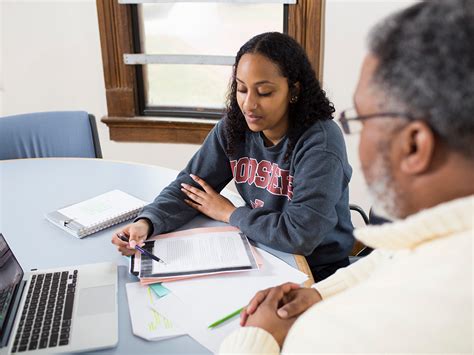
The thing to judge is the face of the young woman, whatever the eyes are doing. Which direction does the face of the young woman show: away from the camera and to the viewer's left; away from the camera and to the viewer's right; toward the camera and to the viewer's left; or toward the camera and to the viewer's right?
toward the camera and to the viewer's left

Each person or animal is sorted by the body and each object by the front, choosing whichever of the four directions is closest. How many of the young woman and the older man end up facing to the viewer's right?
0

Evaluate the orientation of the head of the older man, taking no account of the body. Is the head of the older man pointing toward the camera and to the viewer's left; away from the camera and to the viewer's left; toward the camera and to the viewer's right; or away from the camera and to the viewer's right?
away from the camera and to the viewer's left

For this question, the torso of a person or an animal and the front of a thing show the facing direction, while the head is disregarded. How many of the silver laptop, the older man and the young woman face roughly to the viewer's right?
1

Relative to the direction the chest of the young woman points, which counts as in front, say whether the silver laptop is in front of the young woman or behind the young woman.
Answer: in front

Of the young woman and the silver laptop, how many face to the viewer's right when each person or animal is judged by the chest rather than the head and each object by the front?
1

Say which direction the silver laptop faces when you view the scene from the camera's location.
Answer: facing to the right of the viewer

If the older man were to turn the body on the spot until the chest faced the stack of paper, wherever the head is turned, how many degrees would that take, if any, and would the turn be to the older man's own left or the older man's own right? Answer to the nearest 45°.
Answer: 0° — they already face it

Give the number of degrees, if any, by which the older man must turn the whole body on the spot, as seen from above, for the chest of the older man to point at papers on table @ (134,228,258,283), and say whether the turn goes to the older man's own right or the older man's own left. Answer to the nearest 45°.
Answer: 0° — they already face it

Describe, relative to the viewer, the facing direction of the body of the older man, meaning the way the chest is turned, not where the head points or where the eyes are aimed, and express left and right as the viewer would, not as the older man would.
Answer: facing away from the viewer and to the left of the viewer
